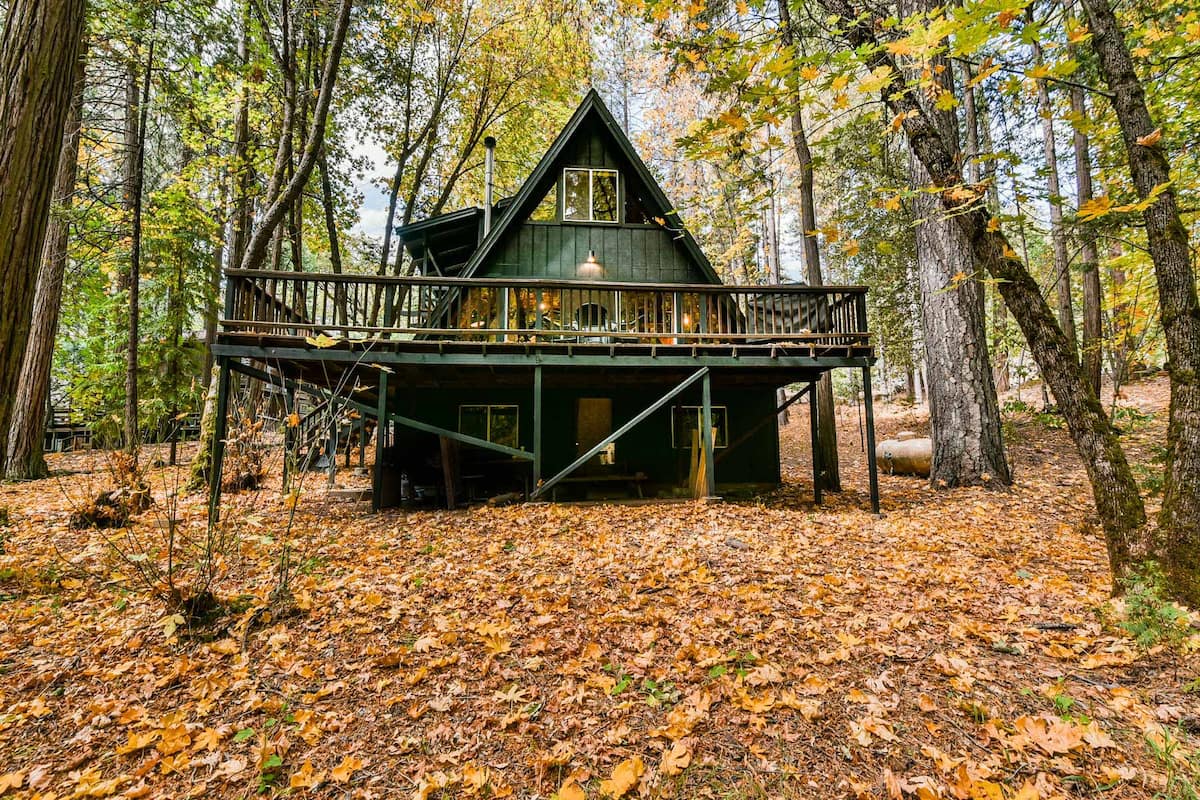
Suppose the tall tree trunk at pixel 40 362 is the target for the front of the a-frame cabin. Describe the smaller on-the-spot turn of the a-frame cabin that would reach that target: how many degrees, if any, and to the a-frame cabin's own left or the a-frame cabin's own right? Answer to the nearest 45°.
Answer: approximately 90° to the a-frame cabin's own right

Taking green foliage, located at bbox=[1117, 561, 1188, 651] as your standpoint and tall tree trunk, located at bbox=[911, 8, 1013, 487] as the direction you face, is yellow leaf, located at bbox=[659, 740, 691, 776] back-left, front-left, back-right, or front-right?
back-left

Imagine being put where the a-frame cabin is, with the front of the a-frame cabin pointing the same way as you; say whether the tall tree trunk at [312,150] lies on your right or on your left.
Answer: on your right

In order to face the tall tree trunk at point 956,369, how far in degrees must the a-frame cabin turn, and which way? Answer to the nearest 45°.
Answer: approximately 45° to its left

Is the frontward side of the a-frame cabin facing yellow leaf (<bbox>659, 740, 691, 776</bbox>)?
yes

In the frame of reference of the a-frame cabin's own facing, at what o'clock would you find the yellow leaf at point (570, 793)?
The yellow leaf is roughly at 12 o'clock from the a-frame cabin.

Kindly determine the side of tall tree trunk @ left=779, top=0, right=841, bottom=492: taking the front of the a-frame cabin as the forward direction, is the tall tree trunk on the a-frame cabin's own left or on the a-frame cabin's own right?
on the a-frame cabin's own left

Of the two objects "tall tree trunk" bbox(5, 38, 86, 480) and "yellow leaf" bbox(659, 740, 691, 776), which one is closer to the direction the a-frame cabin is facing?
the yellow leaf

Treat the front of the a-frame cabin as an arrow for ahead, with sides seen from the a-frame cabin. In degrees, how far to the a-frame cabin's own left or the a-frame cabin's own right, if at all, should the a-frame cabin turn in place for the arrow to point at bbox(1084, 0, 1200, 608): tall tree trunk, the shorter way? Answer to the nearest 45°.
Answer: approximately 45° to the a-frame cabin's own left

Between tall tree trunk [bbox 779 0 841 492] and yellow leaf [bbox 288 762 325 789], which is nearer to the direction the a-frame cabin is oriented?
the yellow leaf

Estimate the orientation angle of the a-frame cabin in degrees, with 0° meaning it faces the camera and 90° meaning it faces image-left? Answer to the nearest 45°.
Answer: approximately 0°
